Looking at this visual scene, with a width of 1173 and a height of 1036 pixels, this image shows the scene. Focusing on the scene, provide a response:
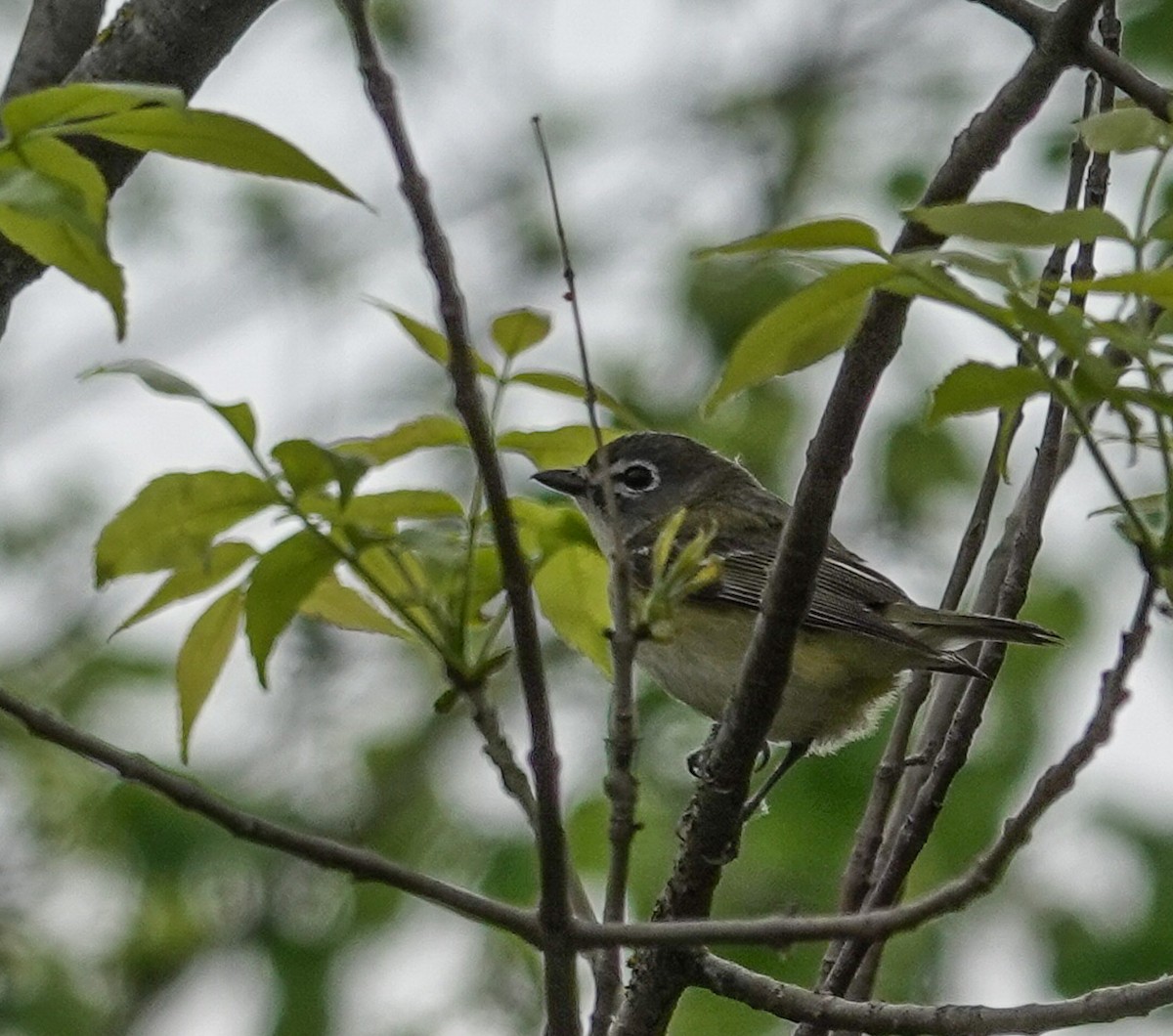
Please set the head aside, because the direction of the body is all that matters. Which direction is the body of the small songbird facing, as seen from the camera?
to the viewer's left

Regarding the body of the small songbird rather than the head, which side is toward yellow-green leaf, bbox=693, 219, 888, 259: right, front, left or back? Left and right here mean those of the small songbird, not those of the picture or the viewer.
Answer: left

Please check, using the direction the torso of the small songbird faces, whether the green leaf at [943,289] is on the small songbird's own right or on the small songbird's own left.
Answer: on the small songbird's own left
